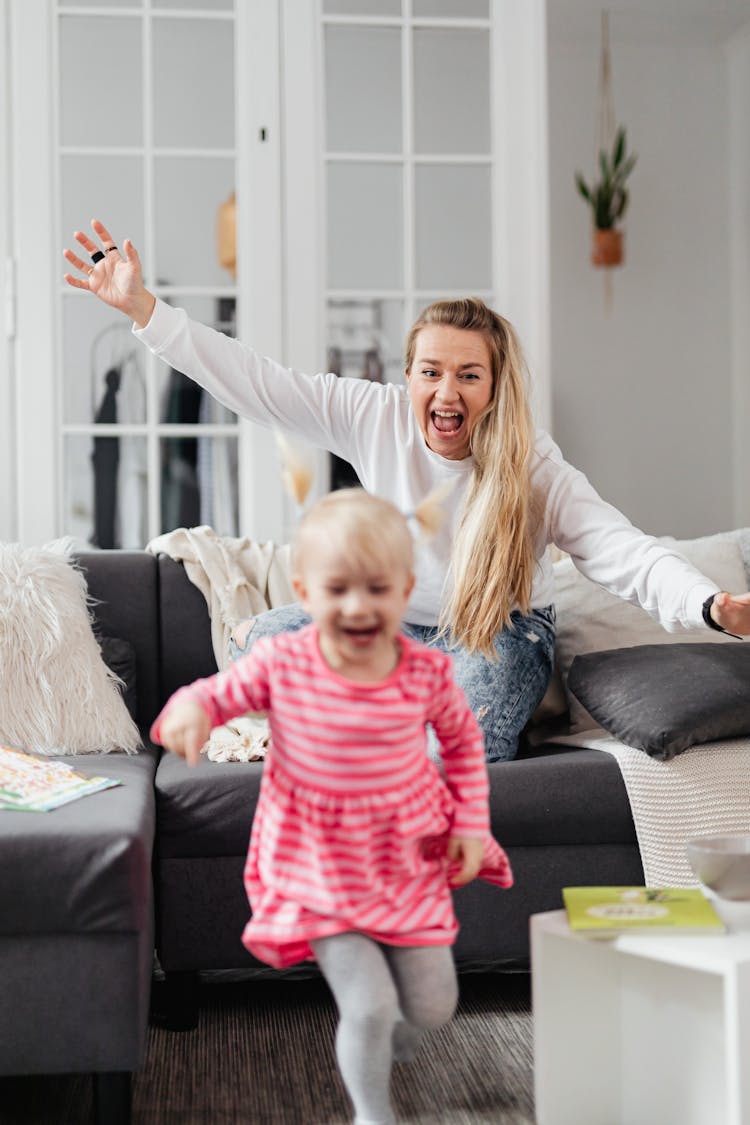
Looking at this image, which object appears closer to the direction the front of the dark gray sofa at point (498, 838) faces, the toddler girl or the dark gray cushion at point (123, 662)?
the toddler girl

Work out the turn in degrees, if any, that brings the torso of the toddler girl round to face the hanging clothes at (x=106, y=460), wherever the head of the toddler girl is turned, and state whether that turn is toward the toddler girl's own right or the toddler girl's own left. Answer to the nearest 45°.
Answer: approximately 180°

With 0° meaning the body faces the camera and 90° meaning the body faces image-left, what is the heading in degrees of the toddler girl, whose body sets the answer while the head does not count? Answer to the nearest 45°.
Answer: approximately 0°

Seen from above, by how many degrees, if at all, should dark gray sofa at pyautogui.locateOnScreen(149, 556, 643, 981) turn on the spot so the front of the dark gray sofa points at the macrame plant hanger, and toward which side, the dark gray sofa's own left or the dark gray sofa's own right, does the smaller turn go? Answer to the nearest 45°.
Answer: approximately 180°

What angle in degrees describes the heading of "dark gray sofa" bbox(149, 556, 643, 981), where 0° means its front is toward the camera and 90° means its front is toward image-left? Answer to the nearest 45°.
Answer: approximately 0°
